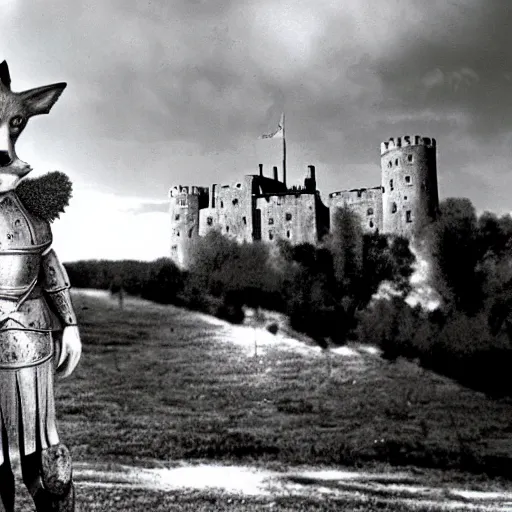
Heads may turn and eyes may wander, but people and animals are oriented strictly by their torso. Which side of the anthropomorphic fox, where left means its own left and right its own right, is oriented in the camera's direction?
front

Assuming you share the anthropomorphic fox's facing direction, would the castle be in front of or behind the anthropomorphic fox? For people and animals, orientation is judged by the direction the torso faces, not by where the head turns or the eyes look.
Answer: behind
